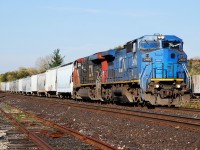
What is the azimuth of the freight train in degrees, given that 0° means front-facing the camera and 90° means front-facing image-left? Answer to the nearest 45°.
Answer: approximately 315°
